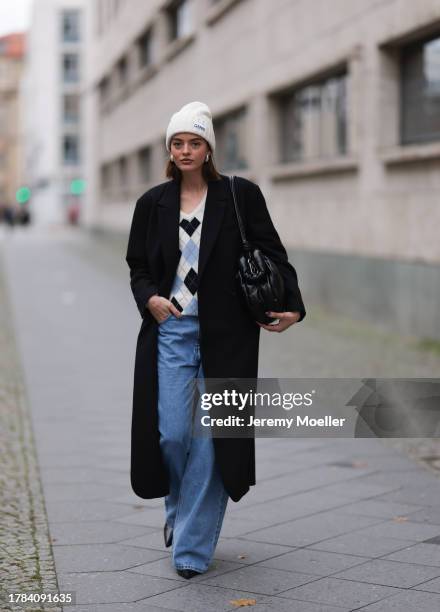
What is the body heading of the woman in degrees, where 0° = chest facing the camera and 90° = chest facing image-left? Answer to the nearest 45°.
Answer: approximately 0°
